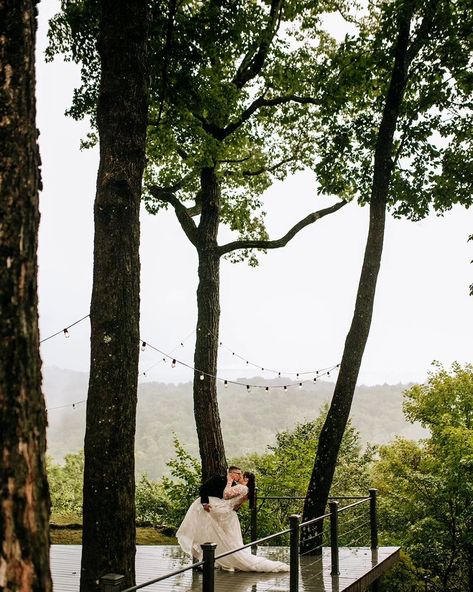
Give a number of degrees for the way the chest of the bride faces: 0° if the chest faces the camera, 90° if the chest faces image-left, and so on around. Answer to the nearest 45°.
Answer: approximately 90°

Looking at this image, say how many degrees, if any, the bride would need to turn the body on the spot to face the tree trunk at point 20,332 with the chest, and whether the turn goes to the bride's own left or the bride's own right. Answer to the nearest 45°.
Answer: approximately 90° to the bride's own left

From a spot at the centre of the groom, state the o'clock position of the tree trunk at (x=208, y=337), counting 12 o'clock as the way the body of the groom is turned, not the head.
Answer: The tree trunk is roughly at 9 o'clock from the groom.

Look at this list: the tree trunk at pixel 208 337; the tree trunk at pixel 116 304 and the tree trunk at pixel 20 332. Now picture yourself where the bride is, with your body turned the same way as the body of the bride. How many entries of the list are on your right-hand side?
1

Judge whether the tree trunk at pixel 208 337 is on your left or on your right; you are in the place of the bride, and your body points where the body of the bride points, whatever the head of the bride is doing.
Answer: on your right

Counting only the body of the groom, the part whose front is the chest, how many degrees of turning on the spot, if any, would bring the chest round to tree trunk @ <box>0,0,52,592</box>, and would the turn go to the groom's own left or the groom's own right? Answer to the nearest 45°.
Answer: approximately 90° to the groom's own right

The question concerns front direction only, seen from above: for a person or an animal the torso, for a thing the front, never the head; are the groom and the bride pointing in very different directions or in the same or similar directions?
very different directions

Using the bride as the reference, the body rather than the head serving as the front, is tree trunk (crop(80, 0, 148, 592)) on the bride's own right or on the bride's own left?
on the bride's own left

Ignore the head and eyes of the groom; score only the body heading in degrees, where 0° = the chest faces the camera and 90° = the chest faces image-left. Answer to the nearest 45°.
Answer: approximately 270°
